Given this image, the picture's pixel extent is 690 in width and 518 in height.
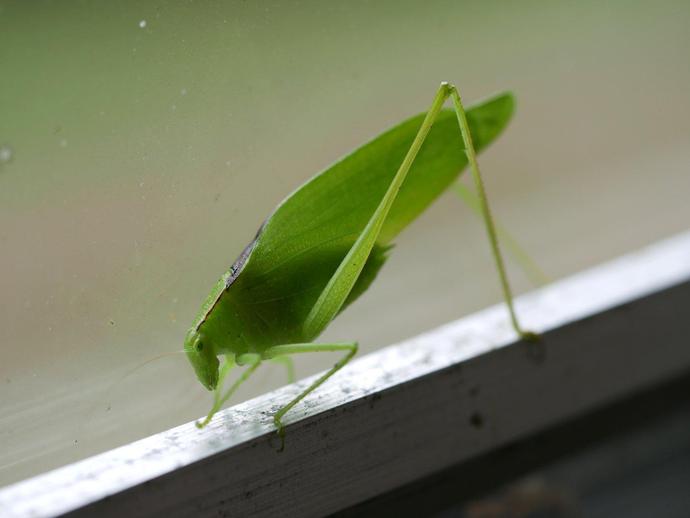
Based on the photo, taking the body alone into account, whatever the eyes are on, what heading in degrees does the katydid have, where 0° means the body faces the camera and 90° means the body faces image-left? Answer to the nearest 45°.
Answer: approximately 90°
